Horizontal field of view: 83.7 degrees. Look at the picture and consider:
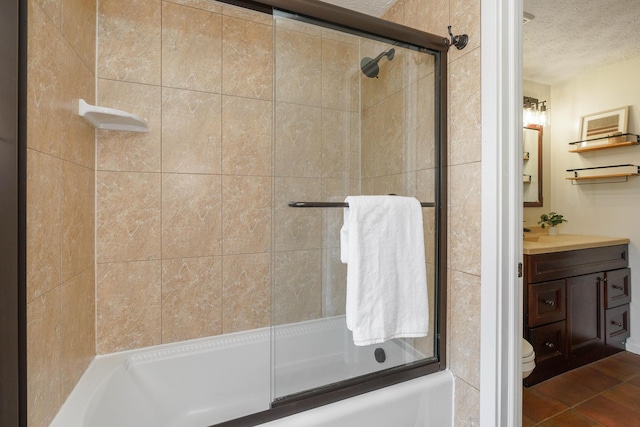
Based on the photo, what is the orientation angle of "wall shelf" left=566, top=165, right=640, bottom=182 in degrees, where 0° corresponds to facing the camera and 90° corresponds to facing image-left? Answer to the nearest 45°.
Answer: approximately 45°

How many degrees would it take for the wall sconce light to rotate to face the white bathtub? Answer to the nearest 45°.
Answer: approximately 45° to its right

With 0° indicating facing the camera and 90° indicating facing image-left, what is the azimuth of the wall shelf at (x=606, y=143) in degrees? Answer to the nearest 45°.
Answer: approximately 45°

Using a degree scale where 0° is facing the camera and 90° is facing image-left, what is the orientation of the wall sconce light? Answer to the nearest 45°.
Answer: approximately 315°
